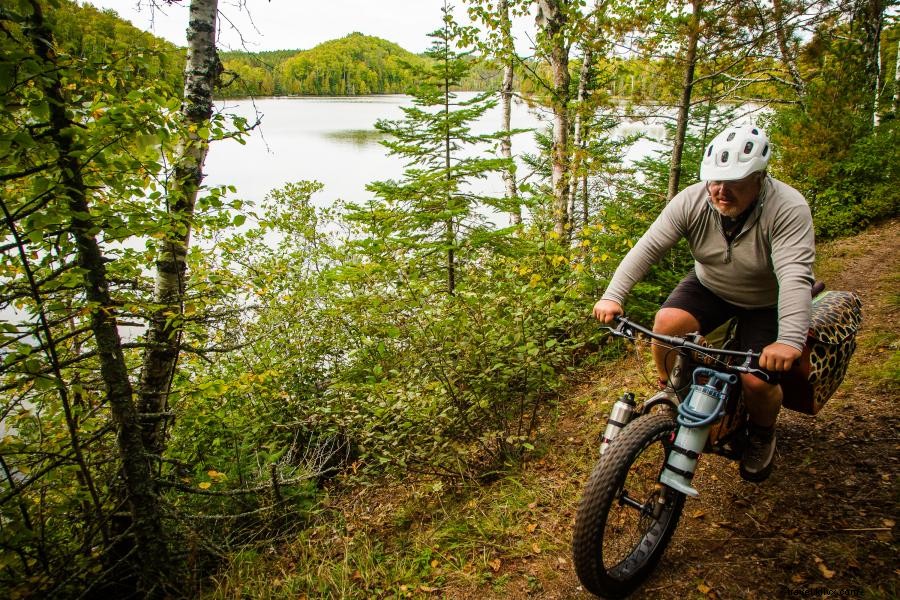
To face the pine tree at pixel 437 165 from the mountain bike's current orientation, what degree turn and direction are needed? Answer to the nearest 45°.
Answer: approximately 90° to its right

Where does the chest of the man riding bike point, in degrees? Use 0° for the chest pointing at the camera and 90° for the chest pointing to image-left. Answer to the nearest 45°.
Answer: approximately 45°

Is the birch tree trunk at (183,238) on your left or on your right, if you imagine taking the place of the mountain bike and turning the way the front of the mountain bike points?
on your right

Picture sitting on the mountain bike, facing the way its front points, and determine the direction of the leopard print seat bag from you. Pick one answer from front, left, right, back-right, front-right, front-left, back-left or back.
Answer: back

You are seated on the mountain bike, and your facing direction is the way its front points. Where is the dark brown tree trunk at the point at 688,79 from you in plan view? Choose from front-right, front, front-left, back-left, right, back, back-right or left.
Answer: back-right

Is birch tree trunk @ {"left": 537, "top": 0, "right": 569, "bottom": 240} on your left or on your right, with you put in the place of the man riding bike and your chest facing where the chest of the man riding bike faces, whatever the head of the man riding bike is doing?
on your right
